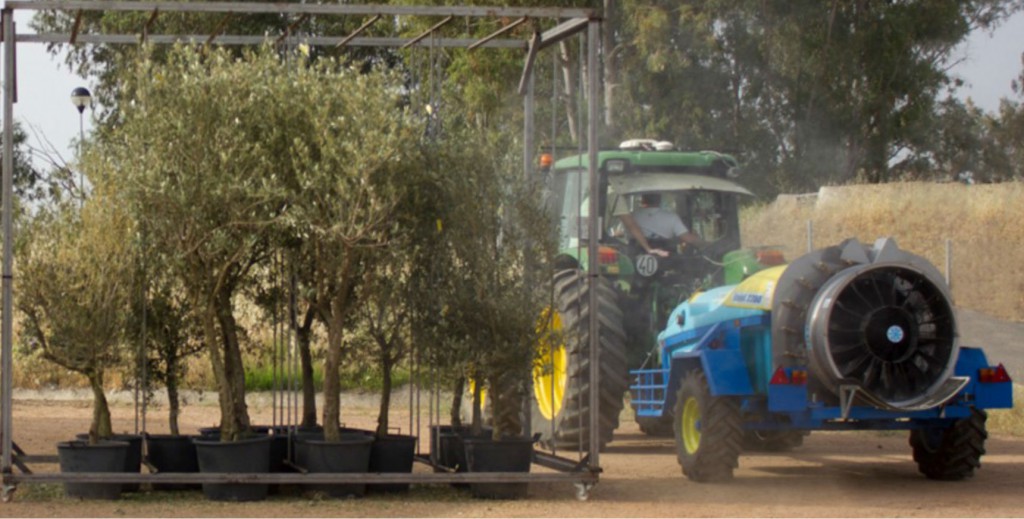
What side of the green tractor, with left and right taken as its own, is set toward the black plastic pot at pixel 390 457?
left

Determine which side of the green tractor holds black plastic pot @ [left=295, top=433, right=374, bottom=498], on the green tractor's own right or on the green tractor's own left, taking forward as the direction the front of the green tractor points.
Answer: on the green tractor's own left

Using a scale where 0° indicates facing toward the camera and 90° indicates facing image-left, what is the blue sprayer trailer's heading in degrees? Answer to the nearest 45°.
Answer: approximately 135°

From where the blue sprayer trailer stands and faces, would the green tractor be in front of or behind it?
in front

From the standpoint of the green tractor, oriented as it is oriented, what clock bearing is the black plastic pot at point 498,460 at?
The black plastic pot is roughly at 8 o'clock from the green tractor.

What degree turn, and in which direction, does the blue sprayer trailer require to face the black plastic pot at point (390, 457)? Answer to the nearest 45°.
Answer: approximately 45° to its left

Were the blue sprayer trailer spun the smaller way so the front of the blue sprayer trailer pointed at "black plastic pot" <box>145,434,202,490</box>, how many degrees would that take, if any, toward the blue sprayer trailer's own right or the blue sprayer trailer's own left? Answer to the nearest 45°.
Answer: approximately 45° to the blue sprayer trailer's own left

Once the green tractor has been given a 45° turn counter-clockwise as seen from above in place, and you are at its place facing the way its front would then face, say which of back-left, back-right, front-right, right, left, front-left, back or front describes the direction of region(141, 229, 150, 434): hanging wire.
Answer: front-left

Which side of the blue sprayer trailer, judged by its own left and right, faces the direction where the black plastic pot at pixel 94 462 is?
left

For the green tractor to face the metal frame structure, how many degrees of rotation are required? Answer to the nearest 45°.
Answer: approximately 90° to its left

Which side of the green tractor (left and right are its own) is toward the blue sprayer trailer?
back
